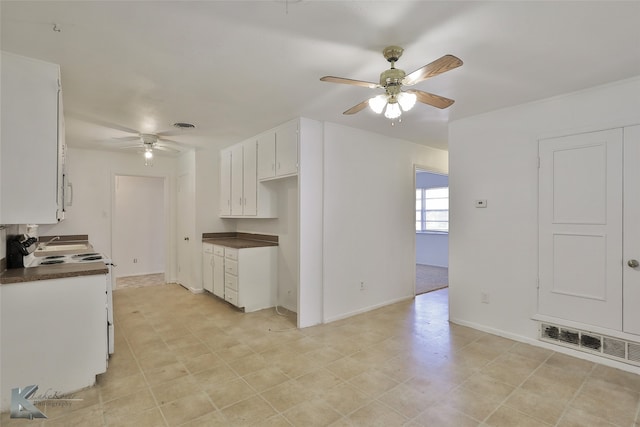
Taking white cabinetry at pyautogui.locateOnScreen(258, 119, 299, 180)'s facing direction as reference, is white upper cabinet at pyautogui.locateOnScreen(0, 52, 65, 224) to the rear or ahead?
ahead

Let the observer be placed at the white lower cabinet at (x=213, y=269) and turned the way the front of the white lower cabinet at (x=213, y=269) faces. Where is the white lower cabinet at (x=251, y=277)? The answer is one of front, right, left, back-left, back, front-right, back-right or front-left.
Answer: left

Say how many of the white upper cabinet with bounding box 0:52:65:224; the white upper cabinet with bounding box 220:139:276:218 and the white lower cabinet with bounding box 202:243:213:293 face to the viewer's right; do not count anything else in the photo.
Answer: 1

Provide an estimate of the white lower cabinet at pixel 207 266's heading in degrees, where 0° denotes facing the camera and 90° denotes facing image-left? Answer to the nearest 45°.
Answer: approximately 45°

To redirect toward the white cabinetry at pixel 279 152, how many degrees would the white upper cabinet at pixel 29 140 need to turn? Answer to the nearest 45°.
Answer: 0° — it already faces it

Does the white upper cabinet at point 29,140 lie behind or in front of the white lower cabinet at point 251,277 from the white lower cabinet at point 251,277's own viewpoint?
in front

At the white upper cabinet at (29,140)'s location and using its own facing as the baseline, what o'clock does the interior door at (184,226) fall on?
The interior door is roughly at 10 o'clock from the white upper cabinet.

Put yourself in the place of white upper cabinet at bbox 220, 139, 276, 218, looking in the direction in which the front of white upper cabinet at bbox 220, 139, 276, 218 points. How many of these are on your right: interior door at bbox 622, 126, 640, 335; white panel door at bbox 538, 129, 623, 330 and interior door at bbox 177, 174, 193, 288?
1

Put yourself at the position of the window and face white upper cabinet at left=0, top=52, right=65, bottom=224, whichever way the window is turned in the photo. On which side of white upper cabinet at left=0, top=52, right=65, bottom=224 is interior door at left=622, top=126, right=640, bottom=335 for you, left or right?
left

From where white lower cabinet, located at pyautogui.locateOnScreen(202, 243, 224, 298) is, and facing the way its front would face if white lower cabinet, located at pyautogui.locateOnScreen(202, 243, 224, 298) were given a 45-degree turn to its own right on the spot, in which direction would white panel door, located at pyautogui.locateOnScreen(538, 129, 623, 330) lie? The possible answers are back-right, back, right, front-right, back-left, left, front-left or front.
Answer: back-left

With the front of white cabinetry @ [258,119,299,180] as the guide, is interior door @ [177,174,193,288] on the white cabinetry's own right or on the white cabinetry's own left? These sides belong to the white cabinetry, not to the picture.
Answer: on the white cabinetry's own right

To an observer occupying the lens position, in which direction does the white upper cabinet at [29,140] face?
facing to the right of the viewer

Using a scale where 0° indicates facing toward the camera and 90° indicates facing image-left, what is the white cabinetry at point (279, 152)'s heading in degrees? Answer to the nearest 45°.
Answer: approximately 45°
